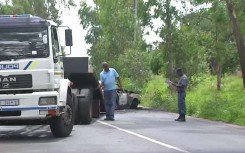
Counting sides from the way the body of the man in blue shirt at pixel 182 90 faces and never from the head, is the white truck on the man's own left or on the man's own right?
on the man's own left

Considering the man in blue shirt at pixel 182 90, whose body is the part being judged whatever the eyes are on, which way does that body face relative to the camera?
to the viewer's left

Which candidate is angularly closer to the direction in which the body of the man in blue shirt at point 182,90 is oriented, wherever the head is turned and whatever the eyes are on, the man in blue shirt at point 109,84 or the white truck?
the man in blue shirt

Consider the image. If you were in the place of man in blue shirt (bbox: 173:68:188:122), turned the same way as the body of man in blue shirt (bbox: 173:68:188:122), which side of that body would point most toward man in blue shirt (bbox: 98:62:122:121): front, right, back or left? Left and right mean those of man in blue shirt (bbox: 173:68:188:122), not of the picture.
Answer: front

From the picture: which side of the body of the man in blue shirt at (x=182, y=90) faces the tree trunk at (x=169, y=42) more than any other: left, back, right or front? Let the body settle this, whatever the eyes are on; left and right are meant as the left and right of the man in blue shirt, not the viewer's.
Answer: right
